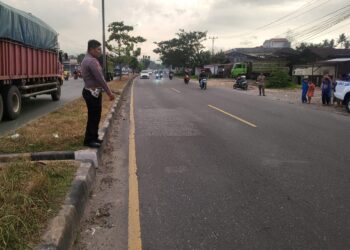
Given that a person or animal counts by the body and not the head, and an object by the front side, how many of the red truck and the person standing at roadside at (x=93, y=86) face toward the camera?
0

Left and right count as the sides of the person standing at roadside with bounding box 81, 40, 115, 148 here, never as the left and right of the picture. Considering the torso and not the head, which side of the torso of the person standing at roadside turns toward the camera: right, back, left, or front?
right

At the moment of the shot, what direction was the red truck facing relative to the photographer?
facing away from the viewer and to the right of the viewer

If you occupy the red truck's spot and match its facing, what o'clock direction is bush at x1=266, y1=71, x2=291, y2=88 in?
The bush is roughly at 12 o'clock from the red truck.

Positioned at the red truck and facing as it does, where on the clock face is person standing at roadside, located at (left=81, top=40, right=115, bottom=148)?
The person standing at roadside is roughly at 4 o'clock from the red truck.

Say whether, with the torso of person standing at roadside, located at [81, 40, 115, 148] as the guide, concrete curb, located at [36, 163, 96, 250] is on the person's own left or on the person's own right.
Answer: on the person's own right

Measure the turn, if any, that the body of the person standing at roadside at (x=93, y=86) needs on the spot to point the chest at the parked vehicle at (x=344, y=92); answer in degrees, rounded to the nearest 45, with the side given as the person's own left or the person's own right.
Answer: approximately 45° to the person's own left

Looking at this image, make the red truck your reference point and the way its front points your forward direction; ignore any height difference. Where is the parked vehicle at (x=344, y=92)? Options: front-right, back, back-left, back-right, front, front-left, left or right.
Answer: front-right
